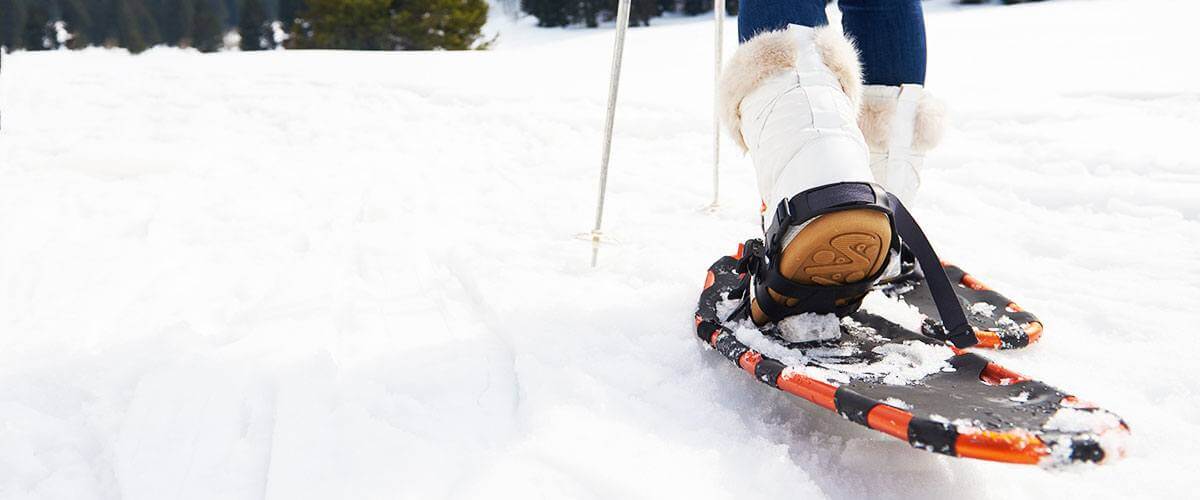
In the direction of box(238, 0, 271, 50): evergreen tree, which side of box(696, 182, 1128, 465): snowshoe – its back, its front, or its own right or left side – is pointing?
front

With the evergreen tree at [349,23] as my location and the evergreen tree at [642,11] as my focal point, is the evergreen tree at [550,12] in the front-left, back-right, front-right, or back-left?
front-left

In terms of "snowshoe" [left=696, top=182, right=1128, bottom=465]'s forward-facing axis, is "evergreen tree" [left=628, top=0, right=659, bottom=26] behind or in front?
in front

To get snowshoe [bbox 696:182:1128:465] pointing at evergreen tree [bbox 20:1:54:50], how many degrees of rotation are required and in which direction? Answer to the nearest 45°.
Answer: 0° — it already faces it

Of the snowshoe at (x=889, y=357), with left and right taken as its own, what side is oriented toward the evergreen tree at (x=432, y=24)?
front

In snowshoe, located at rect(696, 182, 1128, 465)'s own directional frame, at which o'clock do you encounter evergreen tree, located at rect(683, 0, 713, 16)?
The evergreen tree is roughly at 1 o'clock from the snowshoe.

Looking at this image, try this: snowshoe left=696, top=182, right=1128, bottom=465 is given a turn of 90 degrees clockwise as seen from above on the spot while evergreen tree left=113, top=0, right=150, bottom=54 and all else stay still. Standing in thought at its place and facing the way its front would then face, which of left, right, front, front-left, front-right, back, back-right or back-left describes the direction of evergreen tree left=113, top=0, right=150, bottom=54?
left

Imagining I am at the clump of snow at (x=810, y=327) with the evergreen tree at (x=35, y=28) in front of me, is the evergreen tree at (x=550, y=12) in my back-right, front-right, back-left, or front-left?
front-right

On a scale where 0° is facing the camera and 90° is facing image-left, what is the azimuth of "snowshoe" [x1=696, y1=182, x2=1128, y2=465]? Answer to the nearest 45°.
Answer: approximately 135°

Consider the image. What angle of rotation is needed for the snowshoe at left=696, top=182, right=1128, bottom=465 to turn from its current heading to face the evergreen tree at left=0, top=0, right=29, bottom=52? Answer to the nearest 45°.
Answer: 0° — it already faces it
